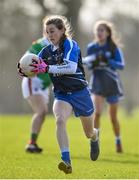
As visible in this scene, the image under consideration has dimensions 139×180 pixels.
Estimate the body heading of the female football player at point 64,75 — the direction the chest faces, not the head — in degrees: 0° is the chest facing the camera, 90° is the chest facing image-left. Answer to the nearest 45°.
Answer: approximately 45°

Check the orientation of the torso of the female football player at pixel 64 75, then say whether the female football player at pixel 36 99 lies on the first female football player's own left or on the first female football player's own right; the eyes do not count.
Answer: on the first female football player's own right

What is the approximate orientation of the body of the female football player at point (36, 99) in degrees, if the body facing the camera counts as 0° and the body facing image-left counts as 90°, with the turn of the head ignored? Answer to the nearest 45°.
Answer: approximately 315°
